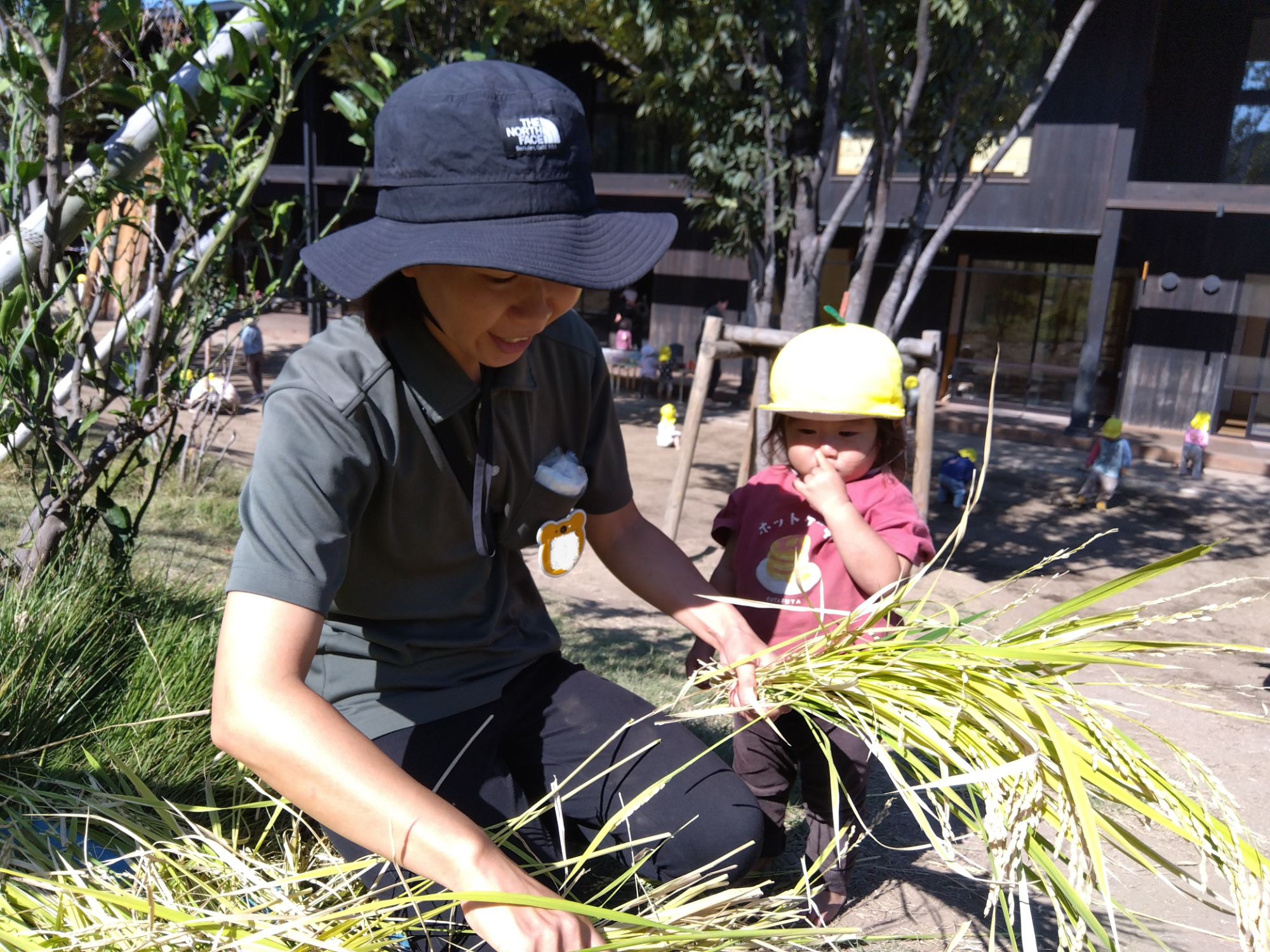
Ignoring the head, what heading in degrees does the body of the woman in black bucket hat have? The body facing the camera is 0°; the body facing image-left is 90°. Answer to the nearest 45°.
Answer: approximately 315°

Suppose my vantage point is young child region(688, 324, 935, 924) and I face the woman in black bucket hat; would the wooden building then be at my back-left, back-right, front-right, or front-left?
back-right

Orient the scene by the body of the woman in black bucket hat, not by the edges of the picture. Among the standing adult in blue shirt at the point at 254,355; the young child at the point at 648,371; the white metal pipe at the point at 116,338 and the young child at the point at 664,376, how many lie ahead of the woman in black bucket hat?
0

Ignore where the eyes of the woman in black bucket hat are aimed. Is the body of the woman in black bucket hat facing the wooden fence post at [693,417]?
no

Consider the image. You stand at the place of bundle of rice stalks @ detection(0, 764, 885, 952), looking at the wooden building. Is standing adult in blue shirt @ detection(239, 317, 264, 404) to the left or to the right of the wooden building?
left

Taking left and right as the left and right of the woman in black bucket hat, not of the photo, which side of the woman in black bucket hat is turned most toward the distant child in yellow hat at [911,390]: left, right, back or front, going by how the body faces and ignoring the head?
left

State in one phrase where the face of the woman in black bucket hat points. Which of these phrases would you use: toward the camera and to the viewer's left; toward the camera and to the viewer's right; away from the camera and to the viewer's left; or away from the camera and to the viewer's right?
toward the camera and to the viewer's right

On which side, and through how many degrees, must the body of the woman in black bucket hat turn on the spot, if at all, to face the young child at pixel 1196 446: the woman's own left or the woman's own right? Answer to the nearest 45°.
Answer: approximately 90° to the woman's own left

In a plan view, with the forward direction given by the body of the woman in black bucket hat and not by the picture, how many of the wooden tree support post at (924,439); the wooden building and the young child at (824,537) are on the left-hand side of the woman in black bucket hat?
3

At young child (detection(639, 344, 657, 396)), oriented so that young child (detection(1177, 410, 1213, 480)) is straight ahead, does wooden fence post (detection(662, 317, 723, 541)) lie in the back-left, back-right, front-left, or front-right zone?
front-right

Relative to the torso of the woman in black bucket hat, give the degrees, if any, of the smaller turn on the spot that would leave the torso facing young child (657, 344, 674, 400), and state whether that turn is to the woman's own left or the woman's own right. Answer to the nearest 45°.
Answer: approximately 135° to the woman's own left

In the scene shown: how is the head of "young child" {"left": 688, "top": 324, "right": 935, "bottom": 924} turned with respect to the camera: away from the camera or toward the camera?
toward the camera

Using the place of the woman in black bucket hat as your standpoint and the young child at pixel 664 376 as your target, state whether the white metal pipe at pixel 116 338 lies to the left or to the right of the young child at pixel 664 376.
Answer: left

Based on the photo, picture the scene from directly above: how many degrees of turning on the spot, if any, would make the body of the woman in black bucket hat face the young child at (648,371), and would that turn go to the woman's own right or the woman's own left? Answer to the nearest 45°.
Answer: approximately 135° to the woman's own left

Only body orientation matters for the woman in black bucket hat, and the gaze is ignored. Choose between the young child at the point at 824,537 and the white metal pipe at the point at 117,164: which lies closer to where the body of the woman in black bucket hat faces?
the young child
